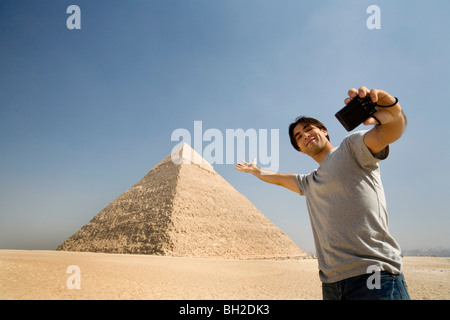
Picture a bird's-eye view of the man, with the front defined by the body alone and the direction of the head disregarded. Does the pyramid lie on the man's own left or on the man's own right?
on the man's own right

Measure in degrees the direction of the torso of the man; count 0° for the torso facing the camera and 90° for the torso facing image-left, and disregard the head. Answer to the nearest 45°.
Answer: approximately 45°
